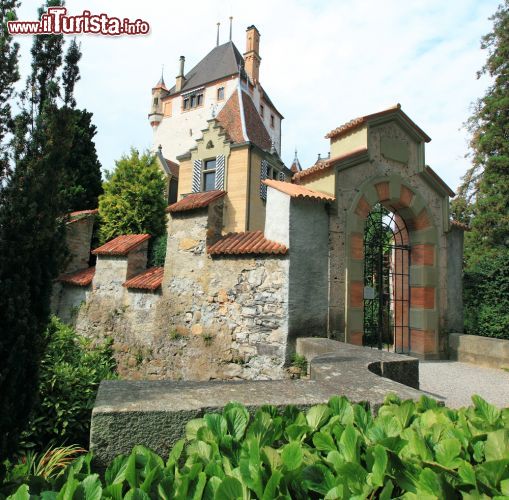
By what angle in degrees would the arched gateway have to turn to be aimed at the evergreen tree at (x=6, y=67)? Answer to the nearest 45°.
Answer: approximately 90° to its right

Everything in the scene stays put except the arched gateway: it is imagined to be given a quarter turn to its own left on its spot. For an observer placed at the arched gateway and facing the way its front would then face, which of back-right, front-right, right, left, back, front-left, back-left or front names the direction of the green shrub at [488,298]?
front

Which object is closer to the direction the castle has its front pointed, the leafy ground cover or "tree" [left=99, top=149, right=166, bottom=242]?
the leafy ground cover

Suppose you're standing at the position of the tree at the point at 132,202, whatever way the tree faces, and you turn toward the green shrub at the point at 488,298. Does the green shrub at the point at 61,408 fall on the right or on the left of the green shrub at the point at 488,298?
right

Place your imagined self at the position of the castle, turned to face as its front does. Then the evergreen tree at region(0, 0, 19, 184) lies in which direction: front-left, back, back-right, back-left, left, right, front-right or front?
right

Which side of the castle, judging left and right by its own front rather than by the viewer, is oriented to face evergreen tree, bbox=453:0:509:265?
left

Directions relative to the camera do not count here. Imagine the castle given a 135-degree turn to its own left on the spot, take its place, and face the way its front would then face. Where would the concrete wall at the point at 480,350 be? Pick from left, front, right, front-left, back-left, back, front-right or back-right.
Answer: right

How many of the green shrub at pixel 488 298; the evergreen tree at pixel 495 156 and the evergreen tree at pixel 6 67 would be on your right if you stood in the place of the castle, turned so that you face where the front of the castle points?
1

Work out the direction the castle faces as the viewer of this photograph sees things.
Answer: facing the viewer and to the right of the viewer
